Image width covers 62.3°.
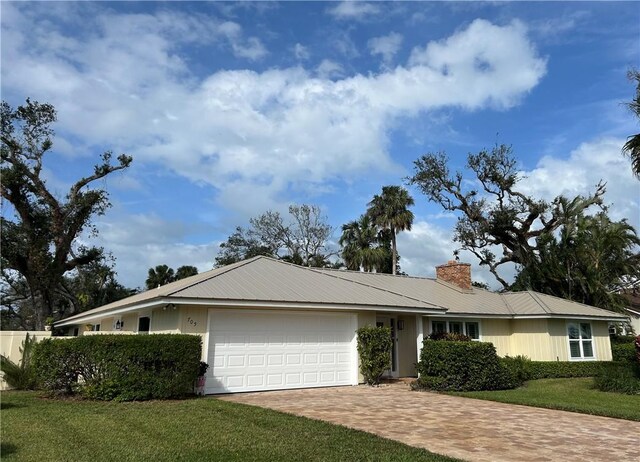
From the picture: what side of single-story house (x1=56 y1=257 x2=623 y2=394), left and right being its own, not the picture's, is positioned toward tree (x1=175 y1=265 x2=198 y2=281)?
back

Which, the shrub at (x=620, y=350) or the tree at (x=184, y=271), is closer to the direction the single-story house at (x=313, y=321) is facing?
the shrub

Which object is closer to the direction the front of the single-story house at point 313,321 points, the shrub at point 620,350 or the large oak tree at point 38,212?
the shrub

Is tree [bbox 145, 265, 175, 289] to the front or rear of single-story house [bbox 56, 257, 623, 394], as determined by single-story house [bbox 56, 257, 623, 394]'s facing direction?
to the rear

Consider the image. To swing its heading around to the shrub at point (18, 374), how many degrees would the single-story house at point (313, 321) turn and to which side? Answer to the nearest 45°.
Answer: approximately 135° to its right

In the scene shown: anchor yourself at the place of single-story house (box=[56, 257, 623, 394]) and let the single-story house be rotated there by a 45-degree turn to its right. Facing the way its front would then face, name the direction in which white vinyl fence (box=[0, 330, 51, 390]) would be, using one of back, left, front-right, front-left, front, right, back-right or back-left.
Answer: right

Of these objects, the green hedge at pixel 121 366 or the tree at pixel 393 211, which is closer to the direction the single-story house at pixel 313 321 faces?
the green hedge

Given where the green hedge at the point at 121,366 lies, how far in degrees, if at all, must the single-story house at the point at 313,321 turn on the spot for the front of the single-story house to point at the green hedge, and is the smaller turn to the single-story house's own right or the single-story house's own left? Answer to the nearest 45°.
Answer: approximately 90° to the single-story house's own right

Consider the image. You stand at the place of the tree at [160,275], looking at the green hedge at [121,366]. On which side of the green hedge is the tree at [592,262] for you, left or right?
left

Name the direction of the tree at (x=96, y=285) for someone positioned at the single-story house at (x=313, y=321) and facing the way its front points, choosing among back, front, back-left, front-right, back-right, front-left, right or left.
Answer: back

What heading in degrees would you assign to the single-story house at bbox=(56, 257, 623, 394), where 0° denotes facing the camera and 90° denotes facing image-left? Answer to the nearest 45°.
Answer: approximately 315°
